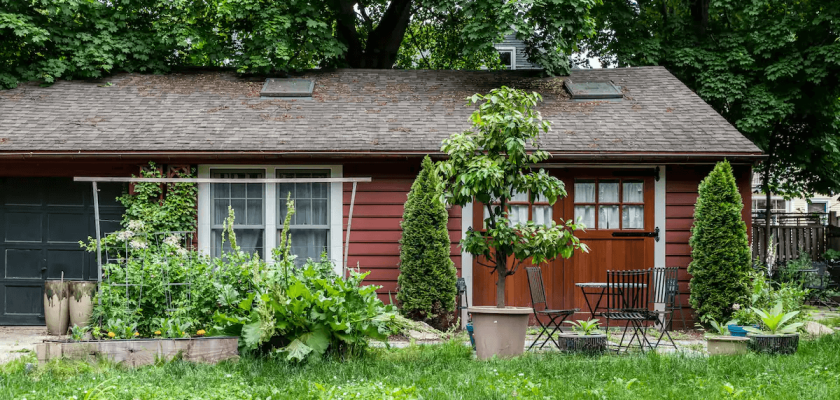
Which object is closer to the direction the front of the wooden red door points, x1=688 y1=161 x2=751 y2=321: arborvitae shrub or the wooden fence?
the arborvitae shrub

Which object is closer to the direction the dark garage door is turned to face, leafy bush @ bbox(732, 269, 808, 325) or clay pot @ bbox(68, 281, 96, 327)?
the clay pot

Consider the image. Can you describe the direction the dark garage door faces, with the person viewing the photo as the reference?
facing the viewer

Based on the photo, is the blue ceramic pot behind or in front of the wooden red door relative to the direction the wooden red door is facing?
in front

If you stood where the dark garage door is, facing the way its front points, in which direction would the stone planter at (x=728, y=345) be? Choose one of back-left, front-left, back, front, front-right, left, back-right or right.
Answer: front-left

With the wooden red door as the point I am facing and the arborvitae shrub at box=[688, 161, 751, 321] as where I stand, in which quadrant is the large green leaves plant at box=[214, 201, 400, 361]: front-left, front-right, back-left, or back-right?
front-left

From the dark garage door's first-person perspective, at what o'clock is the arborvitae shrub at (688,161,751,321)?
The arborvitae shrub is roughly at 10 o'clock from the dark garage door.

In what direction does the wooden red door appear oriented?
toward the camera

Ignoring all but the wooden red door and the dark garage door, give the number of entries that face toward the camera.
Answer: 2

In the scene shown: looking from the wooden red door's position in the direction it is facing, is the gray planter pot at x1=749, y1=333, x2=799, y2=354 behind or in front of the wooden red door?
in front
